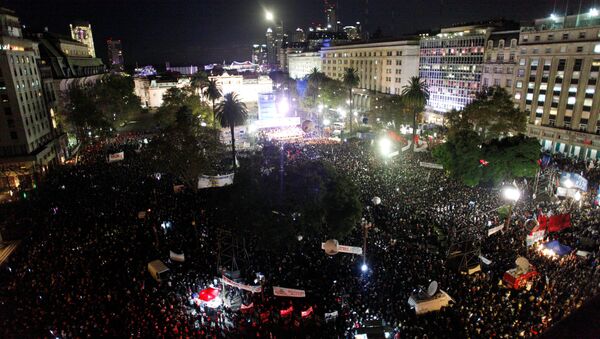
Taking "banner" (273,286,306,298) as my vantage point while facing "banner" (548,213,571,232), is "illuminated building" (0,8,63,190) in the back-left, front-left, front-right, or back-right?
back-left

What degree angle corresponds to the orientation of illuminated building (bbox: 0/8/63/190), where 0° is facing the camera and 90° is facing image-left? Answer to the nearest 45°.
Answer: approximately 315°

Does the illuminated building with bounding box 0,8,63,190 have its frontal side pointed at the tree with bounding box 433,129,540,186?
yes

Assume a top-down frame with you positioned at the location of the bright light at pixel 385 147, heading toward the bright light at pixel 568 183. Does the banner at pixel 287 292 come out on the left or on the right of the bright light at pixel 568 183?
right

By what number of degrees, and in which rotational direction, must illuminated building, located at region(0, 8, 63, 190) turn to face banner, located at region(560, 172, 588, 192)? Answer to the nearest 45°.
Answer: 0° — it already faces it

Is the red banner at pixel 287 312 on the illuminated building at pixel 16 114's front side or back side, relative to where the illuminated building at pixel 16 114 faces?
on the front side

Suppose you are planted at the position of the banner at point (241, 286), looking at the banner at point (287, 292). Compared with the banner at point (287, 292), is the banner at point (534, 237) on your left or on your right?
left

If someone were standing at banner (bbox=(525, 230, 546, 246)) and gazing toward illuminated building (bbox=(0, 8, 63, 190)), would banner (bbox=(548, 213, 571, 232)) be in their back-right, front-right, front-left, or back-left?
back-right

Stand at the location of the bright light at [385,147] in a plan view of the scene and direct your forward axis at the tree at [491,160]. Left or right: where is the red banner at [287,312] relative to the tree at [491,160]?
right

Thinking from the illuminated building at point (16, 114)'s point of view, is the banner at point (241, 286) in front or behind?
in front

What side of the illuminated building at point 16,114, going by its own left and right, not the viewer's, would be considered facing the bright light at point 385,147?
front

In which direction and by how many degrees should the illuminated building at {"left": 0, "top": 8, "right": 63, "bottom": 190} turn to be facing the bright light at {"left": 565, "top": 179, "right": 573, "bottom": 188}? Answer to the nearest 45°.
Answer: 0° — it already faces it

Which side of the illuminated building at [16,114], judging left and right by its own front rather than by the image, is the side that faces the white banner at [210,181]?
front

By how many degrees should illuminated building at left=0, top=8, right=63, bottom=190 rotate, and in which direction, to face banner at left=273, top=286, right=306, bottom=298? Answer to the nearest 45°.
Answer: approximately 45° to its right

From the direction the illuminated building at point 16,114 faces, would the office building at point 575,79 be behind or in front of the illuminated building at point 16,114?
in front
